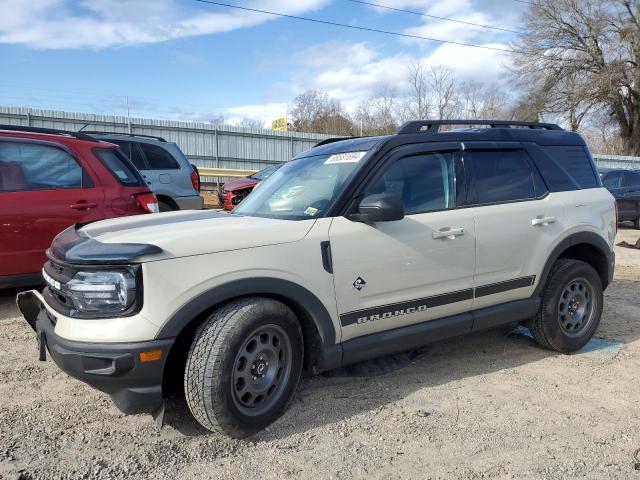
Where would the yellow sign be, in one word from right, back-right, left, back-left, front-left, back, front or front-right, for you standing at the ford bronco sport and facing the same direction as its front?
back-right

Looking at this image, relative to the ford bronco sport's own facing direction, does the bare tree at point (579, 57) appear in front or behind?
behind

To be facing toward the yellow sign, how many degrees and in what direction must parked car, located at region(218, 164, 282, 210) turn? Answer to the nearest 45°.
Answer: approximately 135° to its right

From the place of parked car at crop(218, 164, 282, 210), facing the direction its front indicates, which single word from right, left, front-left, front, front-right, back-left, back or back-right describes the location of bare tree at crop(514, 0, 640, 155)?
back

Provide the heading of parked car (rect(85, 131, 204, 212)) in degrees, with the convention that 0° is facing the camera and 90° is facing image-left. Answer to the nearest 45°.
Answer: approximately 90°

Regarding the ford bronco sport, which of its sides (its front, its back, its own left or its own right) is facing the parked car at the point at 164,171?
right

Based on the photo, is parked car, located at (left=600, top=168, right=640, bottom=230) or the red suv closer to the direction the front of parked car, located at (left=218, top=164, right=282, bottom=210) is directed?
the red suv

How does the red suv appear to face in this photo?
to the viewer's left

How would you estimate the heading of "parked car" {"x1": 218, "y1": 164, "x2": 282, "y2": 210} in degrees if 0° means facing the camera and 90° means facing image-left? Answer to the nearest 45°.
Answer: approximately 45°

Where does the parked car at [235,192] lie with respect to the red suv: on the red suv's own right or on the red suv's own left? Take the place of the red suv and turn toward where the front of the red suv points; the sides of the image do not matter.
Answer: on the red suv's own right

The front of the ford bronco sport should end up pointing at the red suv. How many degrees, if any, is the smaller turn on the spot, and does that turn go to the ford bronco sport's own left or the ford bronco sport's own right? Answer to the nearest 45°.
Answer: approximately 90° to the ford bronco sport's own right

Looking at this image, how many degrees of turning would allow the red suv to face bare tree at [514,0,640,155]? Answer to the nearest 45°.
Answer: approximately 135° to its right
